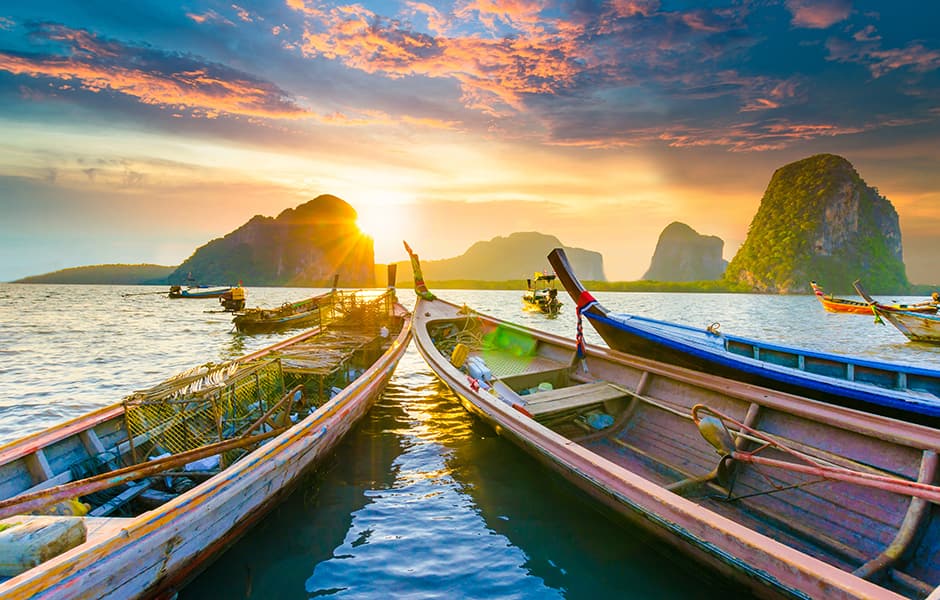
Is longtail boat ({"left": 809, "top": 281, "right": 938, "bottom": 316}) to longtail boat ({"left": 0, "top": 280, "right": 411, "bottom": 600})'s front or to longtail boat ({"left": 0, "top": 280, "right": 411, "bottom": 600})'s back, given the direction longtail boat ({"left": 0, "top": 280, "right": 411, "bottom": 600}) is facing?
to the front

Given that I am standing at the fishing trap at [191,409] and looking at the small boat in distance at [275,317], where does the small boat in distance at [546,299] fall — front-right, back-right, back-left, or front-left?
front-right

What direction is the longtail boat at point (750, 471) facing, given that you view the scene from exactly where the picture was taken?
facing away from the viewer and to the left of the viewer

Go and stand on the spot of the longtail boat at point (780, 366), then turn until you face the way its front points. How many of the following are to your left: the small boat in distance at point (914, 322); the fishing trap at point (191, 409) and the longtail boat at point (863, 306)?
1

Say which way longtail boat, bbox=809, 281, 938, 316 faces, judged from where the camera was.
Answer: facing to the left of the viewer

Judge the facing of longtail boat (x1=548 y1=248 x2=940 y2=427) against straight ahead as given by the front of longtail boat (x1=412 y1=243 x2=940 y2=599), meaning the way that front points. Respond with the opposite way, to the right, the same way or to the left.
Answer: the same way

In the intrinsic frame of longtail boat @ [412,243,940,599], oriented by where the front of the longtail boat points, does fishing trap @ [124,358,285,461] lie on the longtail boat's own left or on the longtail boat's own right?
on the longtail boat's own left

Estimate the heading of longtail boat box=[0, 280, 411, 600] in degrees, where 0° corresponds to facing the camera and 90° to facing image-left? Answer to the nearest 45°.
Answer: approximately 225°

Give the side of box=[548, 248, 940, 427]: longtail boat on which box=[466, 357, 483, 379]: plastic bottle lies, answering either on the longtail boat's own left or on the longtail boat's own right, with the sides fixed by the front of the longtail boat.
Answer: on the longtail boat's own left

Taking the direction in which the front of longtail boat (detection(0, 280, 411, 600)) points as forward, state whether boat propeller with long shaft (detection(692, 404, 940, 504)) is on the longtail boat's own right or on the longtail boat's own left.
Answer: on the longtail boat's own right

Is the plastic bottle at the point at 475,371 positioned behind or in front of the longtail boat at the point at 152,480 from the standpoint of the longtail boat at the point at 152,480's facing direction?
in front

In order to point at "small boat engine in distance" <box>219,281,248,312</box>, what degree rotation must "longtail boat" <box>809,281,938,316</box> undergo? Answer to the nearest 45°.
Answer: approximately 45° to its left

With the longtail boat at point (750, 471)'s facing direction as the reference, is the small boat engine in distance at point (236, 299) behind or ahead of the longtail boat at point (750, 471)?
ahead

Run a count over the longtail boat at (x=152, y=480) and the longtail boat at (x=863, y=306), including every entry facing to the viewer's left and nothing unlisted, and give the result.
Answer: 1

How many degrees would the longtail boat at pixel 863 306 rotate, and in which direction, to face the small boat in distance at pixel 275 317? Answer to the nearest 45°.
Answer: approximately 45° to its left

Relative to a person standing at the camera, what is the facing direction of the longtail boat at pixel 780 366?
facing away from the viewer and to the left of the viewer
